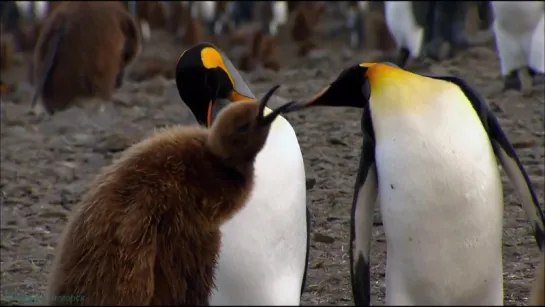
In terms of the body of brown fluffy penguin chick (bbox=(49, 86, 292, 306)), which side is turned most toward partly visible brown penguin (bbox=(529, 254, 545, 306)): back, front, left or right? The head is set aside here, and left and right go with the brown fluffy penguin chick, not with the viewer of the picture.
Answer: front

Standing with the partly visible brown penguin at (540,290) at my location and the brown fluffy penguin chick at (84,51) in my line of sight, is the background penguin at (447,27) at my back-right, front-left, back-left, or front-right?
front-right

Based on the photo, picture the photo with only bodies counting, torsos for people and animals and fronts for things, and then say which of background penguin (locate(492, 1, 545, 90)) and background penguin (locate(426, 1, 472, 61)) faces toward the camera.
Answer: background penguin (locate(492, 1, 545, 90))

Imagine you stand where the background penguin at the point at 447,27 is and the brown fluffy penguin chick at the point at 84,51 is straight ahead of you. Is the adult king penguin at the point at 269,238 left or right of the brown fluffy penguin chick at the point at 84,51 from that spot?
left

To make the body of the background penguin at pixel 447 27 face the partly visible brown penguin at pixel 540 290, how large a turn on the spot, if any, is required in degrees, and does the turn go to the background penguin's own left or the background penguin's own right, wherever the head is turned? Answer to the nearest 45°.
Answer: approximately 180°

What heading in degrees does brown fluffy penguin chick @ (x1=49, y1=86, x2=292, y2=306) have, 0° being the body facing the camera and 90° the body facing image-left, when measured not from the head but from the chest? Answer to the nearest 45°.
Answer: approximately 270°

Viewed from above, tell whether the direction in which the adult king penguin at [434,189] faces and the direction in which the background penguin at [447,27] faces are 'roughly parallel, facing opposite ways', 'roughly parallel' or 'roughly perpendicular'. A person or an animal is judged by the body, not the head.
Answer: roughly parallel, facing opposite ways

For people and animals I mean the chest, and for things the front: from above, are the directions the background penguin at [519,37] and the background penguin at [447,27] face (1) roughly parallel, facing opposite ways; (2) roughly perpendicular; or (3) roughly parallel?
roughly parallel, facing opposite ways

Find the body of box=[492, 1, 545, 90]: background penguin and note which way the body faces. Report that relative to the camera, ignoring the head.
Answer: toward the camera

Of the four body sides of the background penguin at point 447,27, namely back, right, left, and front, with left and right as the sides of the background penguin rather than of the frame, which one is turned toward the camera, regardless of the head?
back

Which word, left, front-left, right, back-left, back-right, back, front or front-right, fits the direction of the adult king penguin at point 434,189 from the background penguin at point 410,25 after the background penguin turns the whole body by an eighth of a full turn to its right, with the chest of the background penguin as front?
left

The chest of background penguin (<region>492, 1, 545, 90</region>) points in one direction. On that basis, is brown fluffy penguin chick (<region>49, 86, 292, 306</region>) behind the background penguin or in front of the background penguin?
in front
